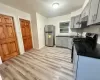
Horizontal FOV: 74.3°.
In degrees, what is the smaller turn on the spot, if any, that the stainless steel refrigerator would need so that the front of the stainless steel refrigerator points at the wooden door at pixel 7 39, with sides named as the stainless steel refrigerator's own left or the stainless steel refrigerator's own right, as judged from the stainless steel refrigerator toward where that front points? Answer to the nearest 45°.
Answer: approximately 45° to the stainless steel refrigerator's own right

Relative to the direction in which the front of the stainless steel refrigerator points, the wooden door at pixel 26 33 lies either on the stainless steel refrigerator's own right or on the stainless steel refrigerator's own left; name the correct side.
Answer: on the stainless steel refrigerator's own right

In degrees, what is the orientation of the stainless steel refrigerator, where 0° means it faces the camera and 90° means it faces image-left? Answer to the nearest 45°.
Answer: approximately 0°

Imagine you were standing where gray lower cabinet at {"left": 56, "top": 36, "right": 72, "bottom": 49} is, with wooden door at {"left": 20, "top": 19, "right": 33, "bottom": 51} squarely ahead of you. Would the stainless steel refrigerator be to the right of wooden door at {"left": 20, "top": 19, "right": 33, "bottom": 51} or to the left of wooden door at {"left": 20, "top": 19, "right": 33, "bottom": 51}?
right

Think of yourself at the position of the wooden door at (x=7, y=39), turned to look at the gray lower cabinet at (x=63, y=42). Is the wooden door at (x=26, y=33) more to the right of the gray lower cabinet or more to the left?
left

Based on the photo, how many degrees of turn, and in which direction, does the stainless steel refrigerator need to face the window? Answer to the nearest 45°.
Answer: approximately 90° to its left

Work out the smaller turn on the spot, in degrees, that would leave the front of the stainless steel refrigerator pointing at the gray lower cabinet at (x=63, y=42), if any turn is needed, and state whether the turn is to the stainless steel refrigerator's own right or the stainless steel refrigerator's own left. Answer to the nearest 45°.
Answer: approximately 45° to the stainless steel refrigerator's own left

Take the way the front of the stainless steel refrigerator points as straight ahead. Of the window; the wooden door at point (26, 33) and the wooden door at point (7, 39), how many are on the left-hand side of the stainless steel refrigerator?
1
